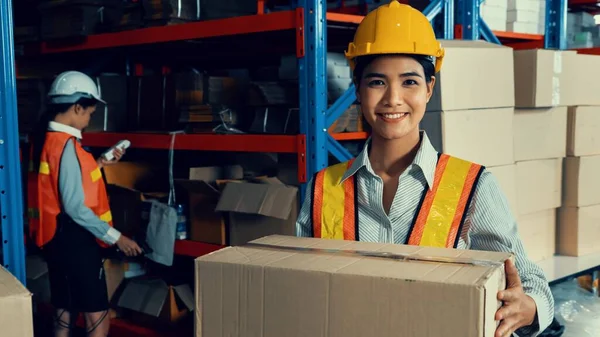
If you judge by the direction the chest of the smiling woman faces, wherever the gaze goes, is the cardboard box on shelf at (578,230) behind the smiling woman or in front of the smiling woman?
behind

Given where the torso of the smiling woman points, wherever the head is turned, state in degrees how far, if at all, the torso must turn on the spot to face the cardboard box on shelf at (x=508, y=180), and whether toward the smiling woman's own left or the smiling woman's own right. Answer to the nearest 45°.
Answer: approximately 180°

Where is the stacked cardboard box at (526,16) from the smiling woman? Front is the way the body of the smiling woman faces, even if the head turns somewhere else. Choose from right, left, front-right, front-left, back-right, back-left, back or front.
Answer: back

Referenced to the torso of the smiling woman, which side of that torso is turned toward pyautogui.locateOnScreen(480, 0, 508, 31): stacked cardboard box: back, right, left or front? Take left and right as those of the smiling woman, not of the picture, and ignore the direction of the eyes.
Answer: back

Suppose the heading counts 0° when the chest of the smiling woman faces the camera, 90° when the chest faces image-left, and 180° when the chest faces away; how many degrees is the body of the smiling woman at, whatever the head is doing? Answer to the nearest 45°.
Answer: approximately 0°

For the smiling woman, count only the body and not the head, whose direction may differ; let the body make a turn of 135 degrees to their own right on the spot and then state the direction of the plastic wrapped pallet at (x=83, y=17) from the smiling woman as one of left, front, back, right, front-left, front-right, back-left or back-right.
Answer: front

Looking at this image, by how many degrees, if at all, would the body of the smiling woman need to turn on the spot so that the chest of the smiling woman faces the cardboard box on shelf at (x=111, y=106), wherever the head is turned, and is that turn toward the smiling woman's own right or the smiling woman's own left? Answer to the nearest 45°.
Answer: approximately 135° to the smiling woman's own right

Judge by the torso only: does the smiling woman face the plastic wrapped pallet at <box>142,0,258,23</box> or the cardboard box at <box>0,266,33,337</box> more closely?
the cardboard box

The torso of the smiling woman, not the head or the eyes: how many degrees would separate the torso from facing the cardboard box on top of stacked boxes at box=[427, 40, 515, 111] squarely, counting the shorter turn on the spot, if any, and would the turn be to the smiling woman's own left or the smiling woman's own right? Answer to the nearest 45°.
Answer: approximately 180°

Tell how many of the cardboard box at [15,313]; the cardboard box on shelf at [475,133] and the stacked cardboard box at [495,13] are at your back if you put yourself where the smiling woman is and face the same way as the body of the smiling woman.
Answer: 2

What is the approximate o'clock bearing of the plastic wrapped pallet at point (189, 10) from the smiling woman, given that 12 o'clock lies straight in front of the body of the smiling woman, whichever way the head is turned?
The plastic wrapped pallet is roughly at 5 o'clock from the smiling woman.

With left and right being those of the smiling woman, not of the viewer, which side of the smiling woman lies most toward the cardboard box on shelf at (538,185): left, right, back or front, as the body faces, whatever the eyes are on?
back

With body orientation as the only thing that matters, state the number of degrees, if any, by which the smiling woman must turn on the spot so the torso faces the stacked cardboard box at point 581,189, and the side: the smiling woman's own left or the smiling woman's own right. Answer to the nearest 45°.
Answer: approximately 180°
